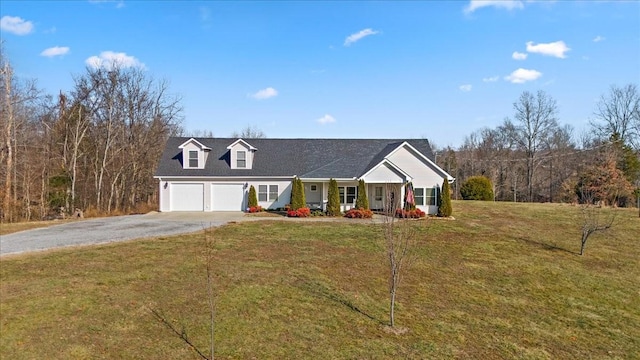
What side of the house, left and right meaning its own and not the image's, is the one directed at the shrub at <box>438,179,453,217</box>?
left

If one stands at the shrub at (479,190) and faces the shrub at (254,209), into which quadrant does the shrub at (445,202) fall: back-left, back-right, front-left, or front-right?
front-left

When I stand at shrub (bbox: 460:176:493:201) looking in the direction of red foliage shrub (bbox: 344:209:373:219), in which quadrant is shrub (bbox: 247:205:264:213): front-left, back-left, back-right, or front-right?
front-right

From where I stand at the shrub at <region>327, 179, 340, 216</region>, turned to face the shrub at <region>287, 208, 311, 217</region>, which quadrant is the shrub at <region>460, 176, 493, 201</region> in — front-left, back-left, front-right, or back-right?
back-right

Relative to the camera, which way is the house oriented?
toward the camera

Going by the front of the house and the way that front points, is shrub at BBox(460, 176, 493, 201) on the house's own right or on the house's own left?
on the house's own left
